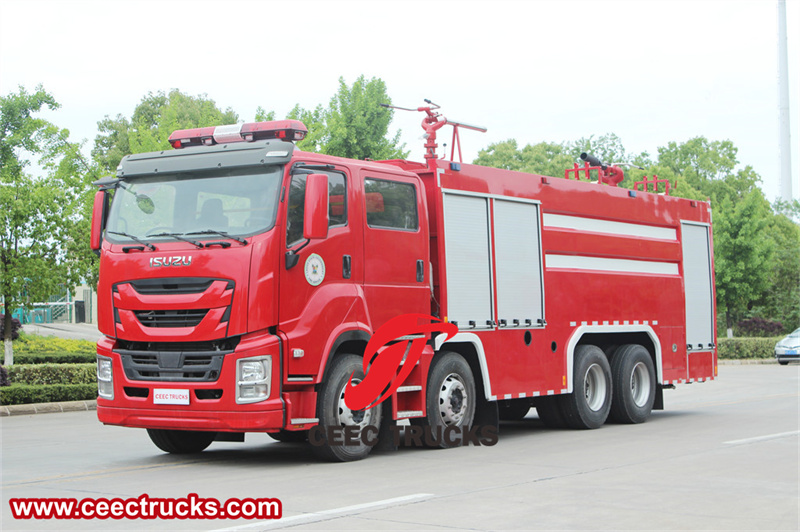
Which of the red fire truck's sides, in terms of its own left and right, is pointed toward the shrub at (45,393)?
right

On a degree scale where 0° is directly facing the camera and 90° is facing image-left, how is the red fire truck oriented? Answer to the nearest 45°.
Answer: approximately 45°

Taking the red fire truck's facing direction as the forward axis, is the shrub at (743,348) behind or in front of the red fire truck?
behind

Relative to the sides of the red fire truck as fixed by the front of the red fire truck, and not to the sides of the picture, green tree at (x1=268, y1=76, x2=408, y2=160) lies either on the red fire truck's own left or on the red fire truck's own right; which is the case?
on the red fire truck's own right

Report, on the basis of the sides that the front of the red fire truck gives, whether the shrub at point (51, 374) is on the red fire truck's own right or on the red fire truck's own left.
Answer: on the red fire truck's own right

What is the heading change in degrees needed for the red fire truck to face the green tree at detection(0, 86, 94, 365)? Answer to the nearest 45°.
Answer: approximately 90° to its right

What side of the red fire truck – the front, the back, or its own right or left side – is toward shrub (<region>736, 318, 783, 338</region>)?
back

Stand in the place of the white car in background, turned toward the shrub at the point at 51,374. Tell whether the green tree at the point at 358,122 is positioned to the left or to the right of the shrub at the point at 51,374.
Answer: right

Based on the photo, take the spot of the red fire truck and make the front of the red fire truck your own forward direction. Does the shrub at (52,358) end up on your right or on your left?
on your right
